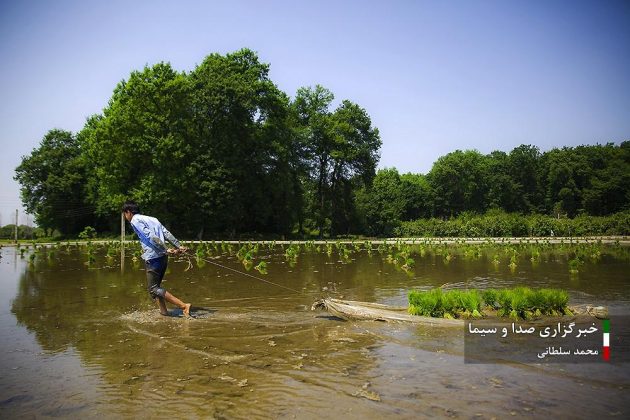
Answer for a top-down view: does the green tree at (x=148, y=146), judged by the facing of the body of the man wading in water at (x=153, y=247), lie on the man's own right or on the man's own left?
on the man's own right

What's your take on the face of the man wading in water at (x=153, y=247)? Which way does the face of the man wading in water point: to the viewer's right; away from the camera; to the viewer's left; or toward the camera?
to the viewer's left

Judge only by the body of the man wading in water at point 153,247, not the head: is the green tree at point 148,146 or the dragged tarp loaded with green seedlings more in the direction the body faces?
the green tree

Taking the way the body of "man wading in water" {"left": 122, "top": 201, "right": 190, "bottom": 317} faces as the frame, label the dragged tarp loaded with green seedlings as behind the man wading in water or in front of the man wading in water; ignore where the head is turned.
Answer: behind

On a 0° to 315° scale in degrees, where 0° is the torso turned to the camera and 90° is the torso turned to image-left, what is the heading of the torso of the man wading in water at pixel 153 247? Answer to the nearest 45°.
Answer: approximately 90°

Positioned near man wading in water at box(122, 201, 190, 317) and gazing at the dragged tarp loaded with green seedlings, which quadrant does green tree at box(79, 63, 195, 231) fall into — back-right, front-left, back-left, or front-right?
back-left
